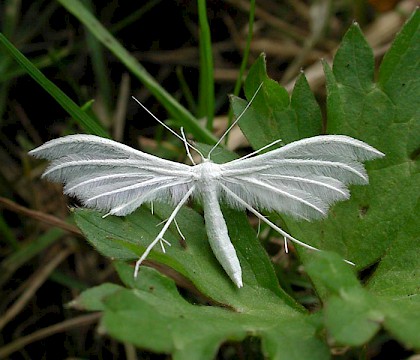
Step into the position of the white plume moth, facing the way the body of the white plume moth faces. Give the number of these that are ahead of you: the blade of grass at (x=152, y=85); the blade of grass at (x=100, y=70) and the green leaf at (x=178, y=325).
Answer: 2

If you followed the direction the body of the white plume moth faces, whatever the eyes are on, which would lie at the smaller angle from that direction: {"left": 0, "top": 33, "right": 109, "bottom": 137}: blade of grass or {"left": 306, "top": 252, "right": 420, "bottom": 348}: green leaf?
the blade of grass

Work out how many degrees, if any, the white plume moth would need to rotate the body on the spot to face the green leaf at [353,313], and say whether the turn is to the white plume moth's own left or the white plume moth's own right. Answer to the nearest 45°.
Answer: approximately 180°

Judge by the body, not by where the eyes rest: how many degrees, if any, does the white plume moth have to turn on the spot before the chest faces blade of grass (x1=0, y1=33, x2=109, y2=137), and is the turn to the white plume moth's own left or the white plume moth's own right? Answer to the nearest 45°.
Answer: approximately 45° to the white plume moth's own left

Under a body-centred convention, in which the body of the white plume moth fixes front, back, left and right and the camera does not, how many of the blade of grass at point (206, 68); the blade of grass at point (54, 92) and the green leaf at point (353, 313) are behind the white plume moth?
1

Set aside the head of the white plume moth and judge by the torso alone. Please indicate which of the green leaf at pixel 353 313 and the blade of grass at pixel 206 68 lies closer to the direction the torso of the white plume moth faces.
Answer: the blade of grass

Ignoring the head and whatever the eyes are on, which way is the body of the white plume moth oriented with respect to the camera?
away from the camera

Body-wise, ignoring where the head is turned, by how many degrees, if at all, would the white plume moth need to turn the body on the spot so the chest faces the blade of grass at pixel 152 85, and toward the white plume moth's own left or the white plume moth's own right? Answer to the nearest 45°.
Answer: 0° — it already faces it

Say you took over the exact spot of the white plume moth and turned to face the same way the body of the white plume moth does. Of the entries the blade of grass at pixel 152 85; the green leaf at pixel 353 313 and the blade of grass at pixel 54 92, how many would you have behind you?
1

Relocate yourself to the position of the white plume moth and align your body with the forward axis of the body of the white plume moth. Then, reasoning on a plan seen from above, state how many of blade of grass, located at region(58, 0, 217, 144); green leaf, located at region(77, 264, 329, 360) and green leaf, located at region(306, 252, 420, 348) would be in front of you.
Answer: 1
